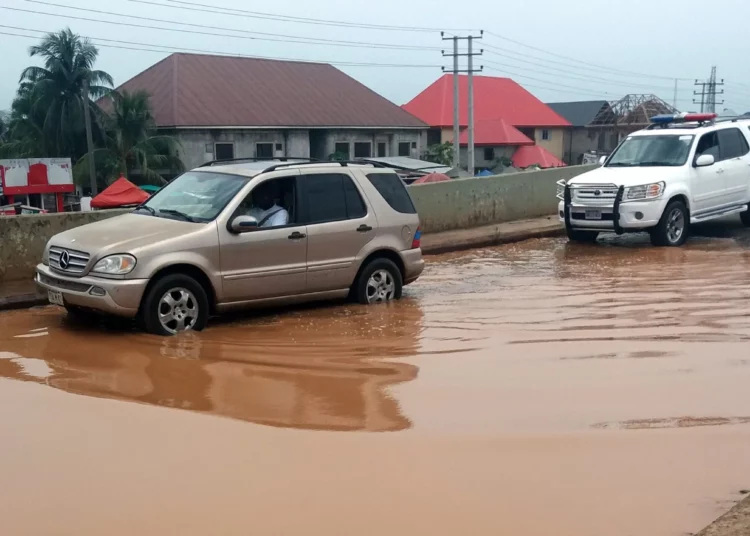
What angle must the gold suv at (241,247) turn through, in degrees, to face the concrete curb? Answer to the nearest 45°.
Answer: approximately 180°

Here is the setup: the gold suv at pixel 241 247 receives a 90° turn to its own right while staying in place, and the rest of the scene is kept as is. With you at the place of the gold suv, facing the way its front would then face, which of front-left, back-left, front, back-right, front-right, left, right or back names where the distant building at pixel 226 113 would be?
front-right

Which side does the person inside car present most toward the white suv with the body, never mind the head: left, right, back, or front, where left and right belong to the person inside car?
back

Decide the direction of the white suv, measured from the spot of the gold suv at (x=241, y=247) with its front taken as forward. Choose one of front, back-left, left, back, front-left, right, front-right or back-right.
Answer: back

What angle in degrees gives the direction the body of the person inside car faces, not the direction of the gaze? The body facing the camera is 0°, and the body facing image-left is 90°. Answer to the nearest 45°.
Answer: approximately 45°
